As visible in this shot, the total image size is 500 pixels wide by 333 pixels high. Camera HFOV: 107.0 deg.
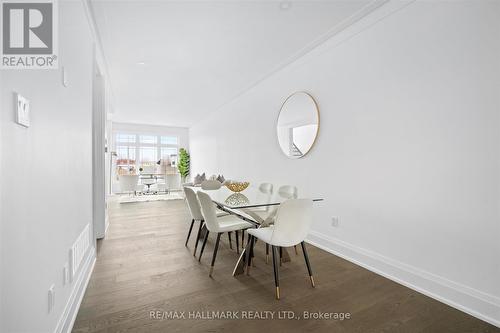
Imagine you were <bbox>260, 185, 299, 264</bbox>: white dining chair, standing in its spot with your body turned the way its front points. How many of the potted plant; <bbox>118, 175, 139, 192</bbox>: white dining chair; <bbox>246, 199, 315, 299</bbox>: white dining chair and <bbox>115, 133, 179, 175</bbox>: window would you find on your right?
3

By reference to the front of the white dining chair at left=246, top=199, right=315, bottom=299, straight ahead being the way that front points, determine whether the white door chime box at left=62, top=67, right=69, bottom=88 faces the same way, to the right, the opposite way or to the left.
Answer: to the right

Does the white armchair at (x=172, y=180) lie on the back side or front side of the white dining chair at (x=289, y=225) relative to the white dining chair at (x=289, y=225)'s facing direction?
on the front side

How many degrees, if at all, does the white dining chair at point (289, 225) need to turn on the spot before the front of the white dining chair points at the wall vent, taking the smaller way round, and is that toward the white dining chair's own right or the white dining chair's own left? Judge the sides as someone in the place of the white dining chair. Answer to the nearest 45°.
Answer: approximately 45° to the white dining chair's own left

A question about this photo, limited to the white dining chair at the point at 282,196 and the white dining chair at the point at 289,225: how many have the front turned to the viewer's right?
0

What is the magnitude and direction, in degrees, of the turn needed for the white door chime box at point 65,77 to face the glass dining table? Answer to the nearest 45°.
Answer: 0° — it already faces it

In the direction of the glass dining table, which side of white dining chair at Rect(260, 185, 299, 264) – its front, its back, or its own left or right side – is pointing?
front

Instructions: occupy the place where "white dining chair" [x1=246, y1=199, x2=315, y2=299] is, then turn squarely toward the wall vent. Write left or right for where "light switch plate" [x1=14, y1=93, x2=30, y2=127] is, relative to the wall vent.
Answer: left

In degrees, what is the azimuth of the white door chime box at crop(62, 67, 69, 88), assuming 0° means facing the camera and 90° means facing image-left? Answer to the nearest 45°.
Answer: approximately 270°

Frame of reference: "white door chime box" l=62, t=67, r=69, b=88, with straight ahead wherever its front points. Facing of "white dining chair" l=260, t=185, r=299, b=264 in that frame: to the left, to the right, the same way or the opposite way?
the opposite way

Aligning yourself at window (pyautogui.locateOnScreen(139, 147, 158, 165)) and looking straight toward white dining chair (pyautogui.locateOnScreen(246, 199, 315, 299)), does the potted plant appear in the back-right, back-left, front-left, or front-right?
front-left

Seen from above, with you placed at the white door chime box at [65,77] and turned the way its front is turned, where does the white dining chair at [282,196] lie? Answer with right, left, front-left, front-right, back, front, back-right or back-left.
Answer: front

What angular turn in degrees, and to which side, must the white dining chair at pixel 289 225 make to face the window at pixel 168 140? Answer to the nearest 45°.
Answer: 0° — it already faces it

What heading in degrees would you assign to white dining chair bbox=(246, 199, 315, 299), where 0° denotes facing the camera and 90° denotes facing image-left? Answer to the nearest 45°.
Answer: approximately 135°

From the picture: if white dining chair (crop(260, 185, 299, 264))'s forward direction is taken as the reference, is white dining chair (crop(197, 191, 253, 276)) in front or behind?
in front

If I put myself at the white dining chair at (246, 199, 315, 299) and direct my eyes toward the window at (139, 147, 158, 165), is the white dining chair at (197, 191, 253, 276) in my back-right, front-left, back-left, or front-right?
front-left
